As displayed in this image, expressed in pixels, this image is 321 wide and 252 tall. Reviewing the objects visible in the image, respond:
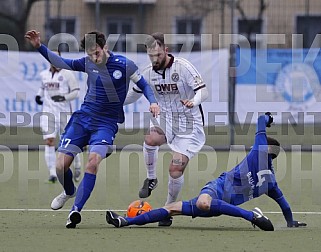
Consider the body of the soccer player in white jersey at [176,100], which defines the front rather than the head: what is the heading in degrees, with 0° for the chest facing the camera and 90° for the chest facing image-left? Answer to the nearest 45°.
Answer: approximately 45°

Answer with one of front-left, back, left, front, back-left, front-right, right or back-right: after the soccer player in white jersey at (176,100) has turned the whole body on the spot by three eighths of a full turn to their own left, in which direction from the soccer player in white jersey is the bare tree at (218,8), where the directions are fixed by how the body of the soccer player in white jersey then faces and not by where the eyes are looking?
left

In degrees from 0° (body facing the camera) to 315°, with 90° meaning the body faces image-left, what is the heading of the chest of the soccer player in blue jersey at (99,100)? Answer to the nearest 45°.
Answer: approximately 0°

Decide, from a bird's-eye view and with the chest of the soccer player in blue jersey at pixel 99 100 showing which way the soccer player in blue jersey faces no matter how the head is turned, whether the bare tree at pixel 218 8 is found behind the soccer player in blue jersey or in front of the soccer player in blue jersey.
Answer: behind

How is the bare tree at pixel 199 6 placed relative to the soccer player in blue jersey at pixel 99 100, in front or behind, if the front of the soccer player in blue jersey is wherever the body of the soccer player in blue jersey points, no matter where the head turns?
behind
